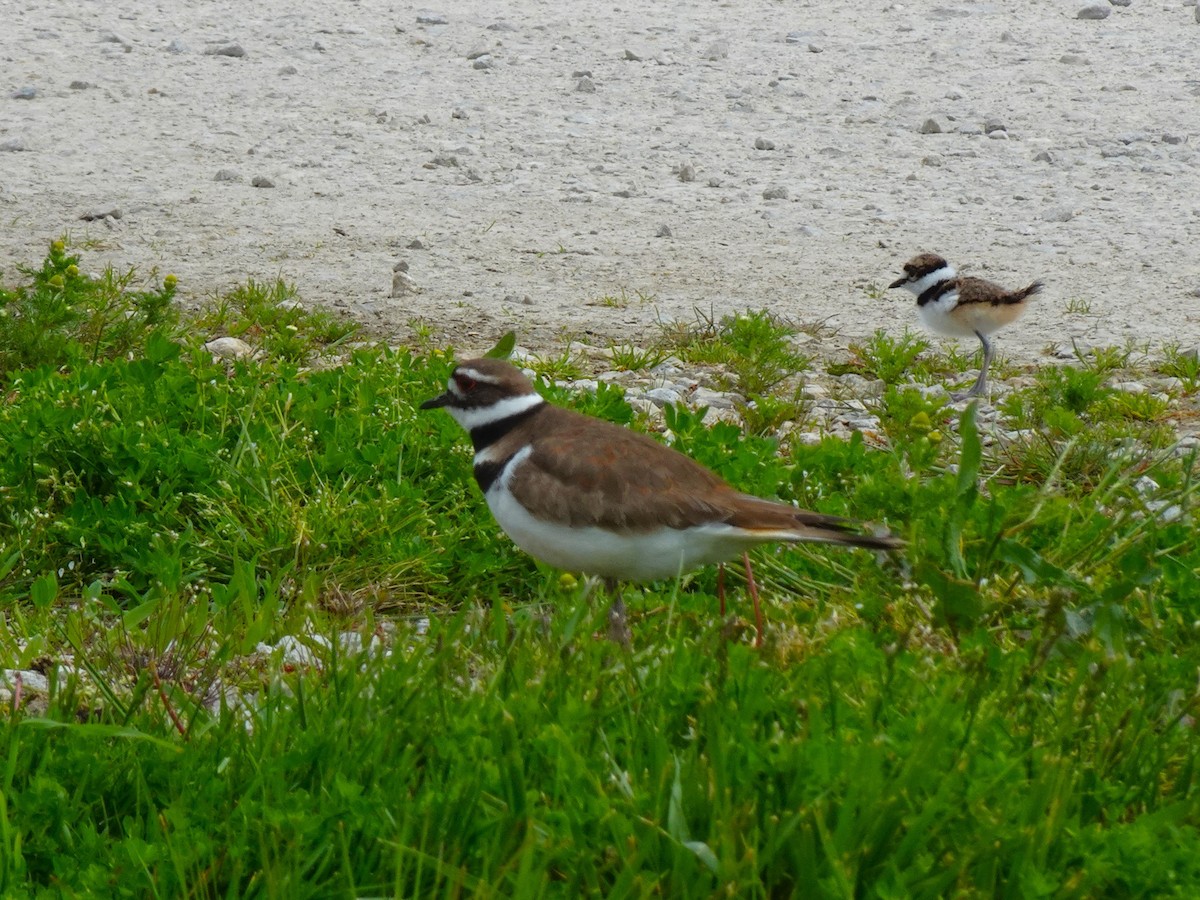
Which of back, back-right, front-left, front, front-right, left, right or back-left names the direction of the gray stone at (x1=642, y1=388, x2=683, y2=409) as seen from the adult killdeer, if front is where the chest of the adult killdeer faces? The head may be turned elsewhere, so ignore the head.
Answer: right

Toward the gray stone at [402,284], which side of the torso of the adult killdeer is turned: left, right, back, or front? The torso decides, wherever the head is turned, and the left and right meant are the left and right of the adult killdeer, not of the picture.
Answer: right

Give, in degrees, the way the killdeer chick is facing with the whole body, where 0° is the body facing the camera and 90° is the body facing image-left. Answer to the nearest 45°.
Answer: approximately 90°

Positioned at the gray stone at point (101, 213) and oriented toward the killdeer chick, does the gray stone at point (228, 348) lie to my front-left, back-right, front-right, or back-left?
front-right

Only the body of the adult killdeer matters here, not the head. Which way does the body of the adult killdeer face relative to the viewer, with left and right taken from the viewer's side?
facing to the left of the viewer

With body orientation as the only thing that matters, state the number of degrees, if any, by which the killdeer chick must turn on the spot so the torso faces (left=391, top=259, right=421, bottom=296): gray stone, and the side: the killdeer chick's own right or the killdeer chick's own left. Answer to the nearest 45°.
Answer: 0° — it already faces it

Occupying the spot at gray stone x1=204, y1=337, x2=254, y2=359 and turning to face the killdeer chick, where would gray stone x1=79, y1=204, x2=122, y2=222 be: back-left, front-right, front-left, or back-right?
back-left

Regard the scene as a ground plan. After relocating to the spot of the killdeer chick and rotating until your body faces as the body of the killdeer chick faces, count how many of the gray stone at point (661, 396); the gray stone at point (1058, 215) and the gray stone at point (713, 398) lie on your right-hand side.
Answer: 1

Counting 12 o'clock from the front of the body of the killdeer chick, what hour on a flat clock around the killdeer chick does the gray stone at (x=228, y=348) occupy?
The gray stone is roughly at 11 o'clock from the killdeer chick.

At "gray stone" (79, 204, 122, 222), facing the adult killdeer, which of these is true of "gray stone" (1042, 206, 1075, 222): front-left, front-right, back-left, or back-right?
front-left

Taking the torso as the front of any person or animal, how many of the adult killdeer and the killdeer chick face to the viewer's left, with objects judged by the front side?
2

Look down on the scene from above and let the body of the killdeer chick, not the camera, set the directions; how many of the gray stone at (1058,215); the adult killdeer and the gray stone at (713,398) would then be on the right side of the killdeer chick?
1
